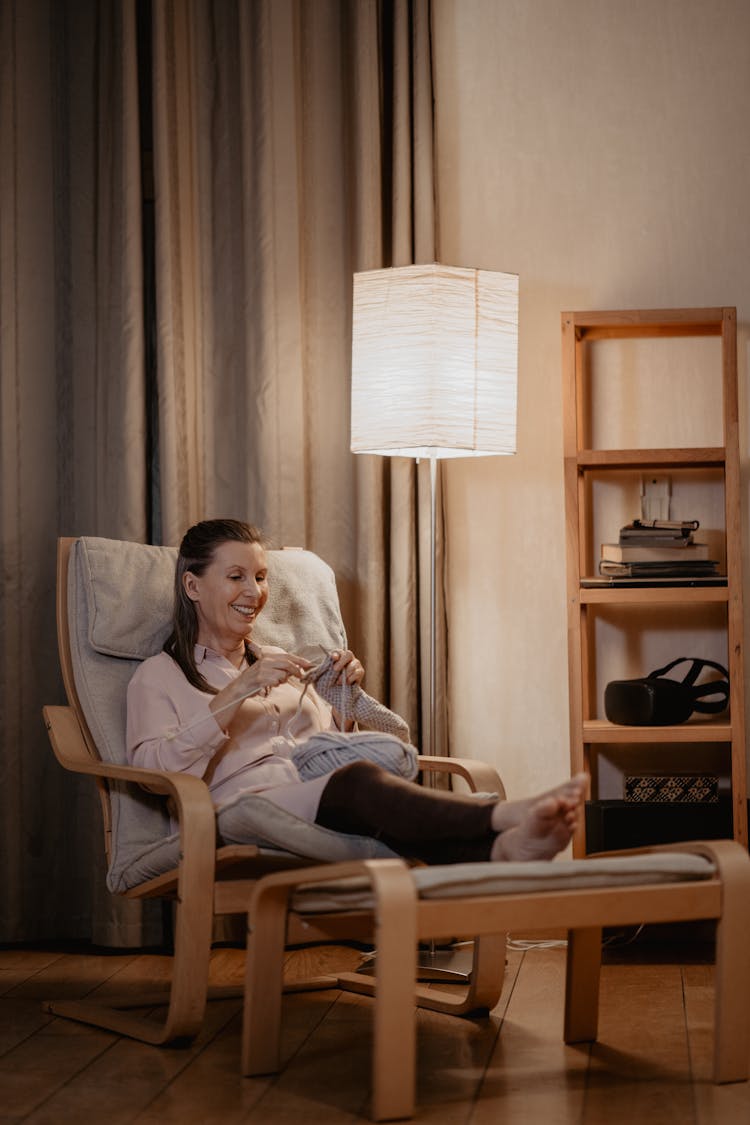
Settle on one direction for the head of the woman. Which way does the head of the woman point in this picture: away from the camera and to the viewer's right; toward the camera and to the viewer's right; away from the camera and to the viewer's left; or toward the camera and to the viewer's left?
toward the camera and to the viewer's right

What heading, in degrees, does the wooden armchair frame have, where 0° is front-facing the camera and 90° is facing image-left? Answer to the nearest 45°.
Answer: approximately 315°

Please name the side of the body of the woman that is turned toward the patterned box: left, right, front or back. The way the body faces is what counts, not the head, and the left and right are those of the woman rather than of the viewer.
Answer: left

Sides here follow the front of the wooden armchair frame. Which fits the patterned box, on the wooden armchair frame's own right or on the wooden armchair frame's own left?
on the wooden armchair frame's own left
